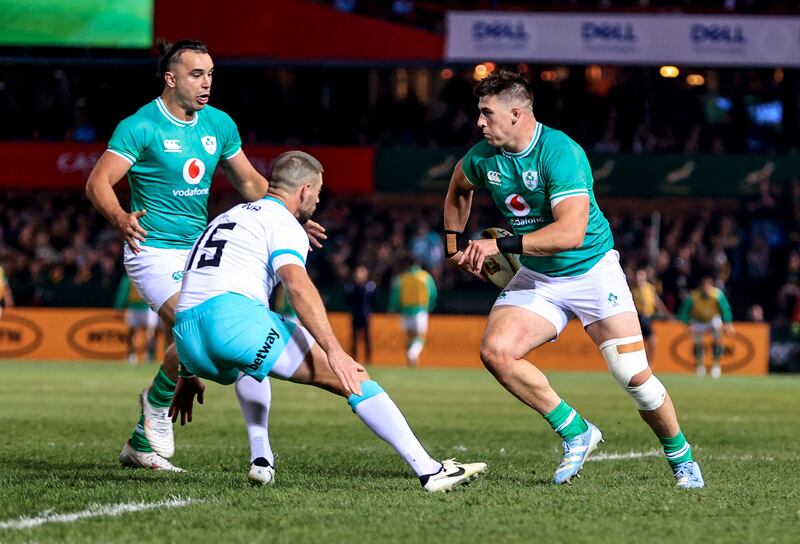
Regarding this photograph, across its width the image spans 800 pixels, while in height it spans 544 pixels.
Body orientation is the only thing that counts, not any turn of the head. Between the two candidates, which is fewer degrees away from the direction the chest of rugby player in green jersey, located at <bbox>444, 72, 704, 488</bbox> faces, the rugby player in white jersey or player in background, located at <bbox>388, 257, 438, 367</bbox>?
the rugby player in white jersey

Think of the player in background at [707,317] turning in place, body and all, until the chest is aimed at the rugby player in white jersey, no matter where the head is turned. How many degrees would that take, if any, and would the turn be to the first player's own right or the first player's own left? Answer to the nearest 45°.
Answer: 0° — they already face them

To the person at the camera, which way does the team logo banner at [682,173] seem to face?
facing the viewer

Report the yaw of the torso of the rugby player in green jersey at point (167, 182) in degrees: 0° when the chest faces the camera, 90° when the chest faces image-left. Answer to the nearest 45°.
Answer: approximately 315°

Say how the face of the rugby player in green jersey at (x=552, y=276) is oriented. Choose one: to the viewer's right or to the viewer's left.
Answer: to the viewer's left

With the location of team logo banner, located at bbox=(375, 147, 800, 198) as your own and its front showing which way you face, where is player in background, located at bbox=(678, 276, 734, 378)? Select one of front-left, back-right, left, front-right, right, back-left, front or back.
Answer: front

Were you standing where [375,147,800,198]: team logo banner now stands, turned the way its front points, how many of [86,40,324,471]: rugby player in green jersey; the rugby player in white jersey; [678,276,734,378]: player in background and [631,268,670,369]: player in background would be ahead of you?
4

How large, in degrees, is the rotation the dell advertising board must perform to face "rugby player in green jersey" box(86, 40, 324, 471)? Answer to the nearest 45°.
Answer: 0° — it already faces them

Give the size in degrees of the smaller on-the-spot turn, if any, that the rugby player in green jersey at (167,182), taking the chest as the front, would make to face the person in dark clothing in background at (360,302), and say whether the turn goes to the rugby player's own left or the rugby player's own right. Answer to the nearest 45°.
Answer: approximately 135° to the rugby player's own left

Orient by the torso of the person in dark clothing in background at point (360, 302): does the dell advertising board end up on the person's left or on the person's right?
on the person's left

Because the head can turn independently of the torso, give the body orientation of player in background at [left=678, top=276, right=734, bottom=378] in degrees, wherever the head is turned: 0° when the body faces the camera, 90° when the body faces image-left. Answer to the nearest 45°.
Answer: approximately 0°

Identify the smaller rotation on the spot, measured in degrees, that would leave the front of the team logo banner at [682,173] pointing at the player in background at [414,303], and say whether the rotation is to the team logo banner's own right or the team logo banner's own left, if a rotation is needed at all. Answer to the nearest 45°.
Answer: approximately 45° to the team logo banner's own right

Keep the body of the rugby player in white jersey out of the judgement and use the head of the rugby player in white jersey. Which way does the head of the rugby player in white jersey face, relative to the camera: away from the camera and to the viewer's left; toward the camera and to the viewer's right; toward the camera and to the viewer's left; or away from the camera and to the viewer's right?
away from the camera and to the viewer's right
